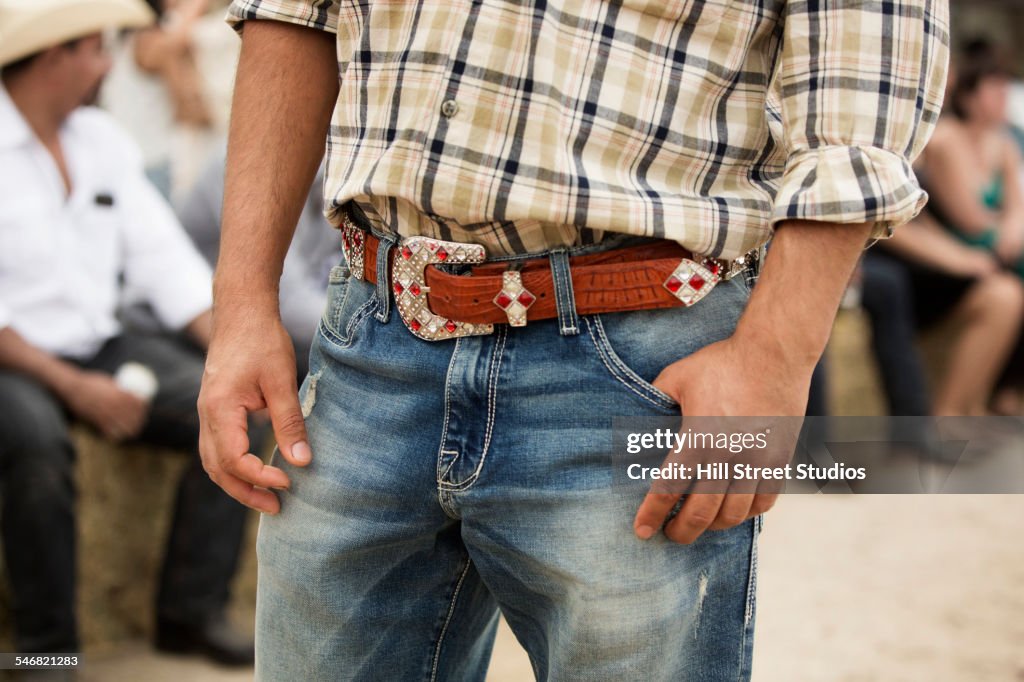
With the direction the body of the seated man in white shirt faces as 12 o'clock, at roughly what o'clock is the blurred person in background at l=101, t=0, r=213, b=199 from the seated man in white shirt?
The blurred person in background is roughly at 8 o'clock from the seated man in white shirt.

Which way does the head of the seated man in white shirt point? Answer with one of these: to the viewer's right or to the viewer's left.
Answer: to the viewer's right

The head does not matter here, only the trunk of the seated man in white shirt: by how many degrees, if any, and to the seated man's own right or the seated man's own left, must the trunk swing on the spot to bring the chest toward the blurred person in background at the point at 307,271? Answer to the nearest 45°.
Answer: approximately 45° to the seated man's own left

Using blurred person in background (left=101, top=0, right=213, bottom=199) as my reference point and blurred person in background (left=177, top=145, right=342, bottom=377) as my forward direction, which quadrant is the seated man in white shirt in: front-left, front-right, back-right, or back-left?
front-right

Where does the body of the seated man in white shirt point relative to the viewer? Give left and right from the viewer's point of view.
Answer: facing the viewer and to the right of the viewer

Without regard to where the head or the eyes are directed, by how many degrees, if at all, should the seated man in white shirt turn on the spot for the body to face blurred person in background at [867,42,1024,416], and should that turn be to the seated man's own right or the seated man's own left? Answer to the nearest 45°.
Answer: approximately 45° to the seated man's own left
